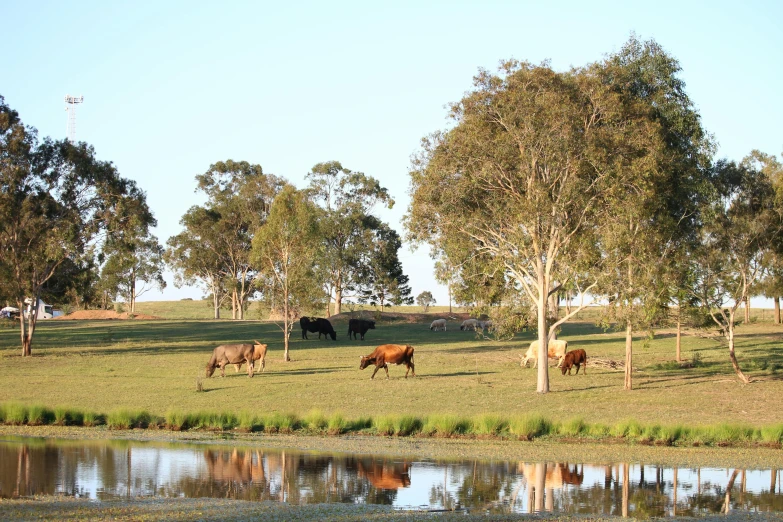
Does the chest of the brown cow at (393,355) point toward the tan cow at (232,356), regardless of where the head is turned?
yes

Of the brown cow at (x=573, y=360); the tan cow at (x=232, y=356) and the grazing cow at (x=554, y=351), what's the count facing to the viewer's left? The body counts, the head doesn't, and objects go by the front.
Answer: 3

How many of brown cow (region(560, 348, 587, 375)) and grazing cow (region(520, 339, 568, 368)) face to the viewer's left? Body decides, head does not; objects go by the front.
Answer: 2

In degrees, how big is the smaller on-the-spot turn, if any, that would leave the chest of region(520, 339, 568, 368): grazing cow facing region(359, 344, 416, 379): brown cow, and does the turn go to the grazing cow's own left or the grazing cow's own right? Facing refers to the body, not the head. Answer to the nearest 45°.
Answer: approximately 45° to the grazing cow's own left

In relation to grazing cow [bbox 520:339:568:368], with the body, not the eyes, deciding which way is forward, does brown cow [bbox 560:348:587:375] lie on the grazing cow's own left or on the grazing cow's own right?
on the grazing cow's own left

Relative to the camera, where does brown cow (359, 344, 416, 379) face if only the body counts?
to the viewer's left

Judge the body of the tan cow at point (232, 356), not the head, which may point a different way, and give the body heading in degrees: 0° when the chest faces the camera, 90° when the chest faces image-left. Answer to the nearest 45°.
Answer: approximately 90°

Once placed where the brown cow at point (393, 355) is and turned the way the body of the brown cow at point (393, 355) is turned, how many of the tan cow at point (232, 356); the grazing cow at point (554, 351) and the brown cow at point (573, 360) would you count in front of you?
1

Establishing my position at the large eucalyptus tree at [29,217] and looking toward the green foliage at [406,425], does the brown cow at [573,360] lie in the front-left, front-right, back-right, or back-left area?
front-left

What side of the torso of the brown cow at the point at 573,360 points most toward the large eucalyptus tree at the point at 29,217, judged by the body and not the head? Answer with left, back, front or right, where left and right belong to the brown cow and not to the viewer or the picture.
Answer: front

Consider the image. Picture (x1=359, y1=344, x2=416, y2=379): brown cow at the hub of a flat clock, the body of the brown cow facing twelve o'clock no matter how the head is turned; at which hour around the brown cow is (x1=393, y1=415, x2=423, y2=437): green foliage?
The green foliage is roughly at 9 o'clock from the brown cow.

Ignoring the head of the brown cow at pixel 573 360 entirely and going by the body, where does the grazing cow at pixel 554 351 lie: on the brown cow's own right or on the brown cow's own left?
on the brown cow's own right

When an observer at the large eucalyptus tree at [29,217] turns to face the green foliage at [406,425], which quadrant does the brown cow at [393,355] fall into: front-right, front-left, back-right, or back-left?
front-left

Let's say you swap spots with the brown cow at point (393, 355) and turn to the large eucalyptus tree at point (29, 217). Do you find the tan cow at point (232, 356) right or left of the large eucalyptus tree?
left

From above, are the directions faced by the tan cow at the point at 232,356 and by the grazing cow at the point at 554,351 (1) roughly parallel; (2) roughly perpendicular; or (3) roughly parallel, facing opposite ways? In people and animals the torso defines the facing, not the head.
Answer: roughly parallel

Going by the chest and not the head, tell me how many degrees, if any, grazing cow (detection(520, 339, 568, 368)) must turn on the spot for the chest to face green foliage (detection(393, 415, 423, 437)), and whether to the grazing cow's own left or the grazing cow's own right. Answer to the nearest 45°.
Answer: approximately 90° to the grazing cow's own left

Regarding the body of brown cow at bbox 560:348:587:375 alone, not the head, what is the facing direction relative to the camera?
to the viewer's left

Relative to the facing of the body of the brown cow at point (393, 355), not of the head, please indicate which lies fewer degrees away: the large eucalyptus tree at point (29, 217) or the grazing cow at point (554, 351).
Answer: the large eucalyptus tree

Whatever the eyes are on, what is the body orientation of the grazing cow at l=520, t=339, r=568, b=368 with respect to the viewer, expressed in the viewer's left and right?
facing to the left of the viewer
